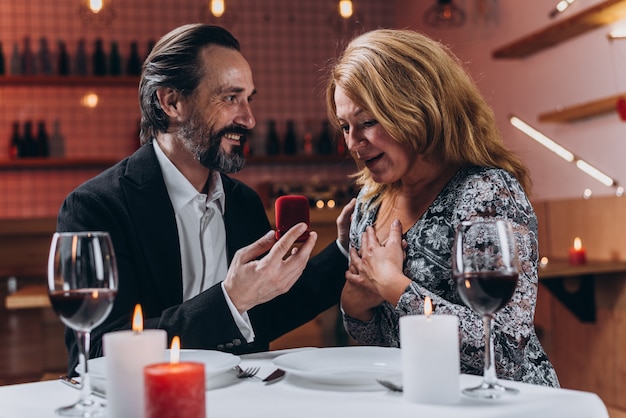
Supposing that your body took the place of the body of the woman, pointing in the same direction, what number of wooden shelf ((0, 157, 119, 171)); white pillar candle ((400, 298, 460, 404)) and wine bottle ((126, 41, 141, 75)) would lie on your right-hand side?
2

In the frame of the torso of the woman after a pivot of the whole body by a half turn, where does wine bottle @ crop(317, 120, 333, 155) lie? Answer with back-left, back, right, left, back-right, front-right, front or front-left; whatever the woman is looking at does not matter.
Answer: front-left

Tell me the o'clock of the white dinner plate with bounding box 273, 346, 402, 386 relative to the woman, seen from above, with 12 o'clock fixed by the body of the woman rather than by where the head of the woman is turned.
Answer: The white dinner plate is roughly at 11 o'clock from the woman.

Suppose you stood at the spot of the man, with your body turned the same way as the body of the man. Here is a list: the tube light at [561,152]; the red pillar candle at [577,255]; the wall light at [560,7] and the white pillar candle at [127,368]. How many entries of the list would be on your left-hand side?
3

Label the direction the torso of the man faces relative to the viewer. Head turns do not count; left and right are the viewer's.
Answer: facing the viewer and to the right of the viewer

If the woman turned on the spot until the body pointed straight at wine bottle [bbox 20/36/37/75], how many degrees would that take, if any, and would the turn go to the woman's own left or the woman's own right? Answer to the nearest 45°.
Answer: approximately 90° to the woman's own right

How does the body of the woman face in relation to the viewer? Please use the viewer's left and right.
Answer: facing the viewer and to the left of the viewer

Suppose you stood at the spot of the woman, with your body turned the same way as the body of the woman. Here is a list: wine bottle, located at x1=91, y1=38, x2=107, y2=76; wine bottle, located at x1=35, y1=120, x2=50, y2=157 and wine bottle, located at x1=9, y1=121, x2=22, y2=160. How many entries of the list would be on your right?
3

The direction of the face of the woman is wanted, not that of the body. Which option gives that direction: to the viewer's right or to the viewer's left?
to the viewer's left

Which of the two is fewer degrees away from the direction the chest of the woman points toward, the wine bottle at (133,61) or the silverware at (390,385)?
the silverware

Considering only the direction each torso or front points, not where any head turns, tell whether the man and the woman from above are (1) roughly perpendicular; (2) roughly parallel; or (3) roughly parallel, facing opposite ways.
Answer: roughly perpendicular

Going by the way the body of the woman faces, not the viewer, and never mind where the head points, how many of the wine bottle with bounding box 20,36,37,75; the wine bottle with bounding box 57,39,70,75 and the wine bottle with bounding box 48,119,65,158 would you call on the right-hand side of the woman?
3

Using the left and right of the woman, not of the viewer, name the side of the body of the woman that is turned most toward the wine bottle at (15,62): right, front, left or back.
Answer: right

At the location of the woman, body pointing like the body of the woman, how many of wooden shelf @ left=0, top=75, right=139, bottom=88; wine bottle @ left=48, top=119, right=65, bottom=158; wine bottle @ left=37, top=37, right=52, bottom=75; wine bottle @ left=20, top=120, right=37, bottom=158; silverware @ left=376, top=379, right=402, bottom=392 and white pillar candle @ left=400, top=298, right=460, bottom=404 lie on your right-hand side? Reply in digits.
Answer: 4

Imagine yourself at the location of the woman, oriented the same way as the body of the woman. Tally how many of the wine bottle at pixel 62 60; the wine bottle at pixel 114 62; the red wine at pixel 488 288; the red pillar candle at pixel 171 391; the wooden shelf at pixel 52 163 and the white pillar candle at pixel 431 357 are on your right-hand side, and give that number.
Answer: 3

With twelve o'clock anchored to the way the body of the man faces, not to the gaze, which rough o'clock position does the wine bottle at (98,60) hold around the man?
The wine bottle is roughly at 7 o'clock from the man.

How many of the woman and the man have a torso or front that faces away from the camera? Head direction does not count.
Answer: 0

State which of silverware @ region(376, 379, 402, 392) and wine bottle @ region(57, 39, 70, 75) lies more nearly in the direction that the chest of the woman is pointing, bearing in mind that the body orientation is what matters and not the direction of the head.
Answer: the silverware

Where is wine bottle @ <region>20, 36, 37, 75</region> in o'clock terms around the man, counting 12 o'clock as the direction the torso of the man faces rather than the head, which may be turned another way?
The wine bottle is roughly at 7 o'clock from the man.
